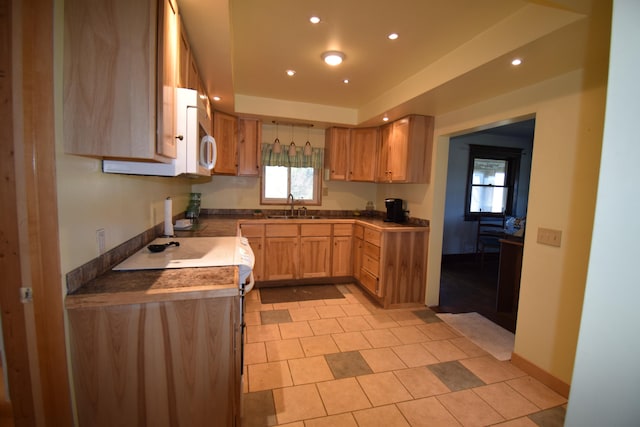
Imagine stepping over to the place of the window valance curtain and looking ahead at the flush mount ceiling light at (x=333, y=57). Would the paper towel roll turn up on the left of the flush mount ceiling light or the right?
right

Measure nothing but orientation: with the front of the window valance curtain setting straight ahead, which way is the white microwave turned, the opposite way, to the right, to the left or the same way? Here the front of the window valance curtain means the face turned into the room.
to the left

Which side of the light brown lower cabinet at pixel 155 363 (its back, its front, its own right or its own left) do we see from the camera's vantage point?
right

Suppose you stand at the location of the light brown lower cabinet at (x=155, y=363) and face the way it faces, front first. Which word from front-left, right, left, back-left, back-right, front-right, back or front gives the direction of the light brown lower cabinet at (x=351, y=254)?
front-left

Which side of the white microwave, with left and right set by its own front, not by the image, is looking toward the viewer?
right

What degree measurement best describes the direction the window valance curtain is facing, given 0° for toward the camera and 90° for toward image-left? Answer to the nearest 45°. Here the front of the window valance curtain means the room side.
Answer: approximately 0°

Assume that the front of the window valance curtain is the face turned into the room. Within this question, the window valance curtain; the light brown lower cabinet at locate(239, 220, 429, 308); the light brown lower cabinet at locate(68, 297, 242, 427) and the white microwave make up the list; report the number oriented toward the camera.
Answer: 2

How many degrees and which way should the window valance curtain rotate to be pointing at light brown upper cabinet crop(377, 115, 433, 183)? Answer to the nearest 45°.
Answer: approximately 45° to its left

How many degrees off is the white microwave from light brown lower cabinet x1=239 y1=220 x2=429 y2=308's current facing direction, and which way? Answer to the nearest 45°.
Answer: approximately 45° to its right

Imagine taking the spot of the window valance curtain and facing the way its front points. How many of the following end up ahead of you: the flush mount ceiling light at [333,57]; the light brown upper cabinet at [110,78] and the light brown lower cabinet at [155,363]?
3
